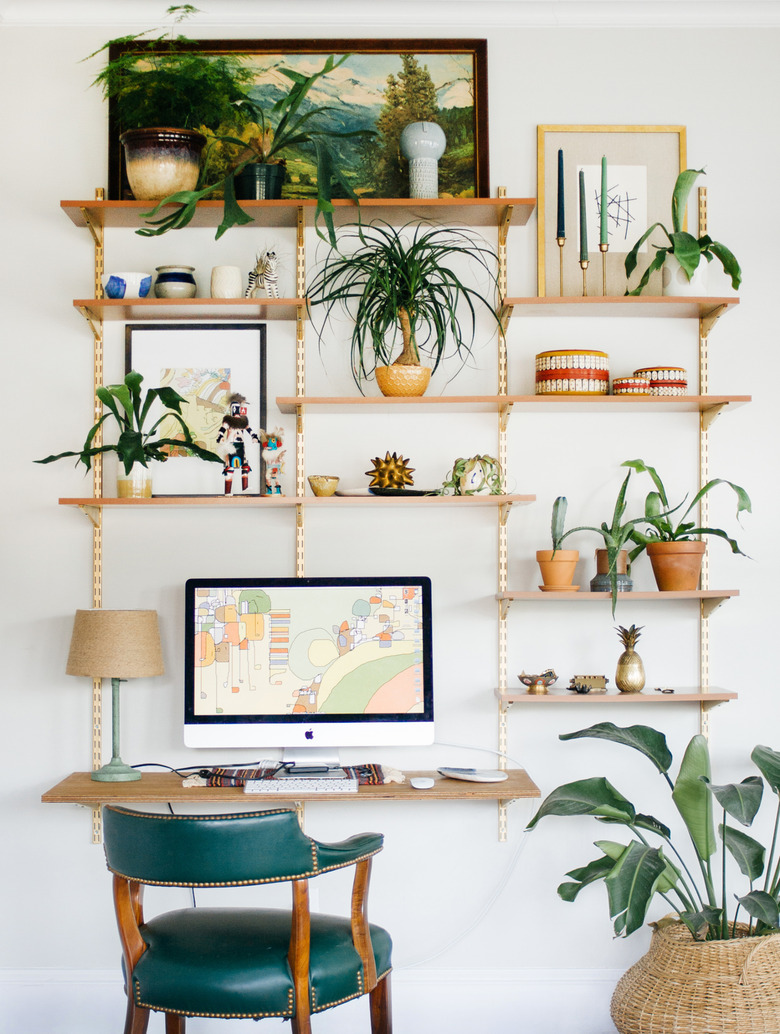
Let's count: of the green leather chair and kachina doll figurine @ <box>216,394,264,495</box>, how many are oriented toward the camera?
1

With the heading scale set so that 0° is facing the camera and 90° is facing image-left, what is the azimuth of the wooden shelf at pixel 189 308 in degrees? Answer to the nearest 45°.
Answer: approximately 0°

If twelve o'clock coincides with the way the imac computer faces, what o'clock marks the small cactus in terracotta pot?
The small cactus in terracotta pot is roughly at 9 o'clock from the imac computer.

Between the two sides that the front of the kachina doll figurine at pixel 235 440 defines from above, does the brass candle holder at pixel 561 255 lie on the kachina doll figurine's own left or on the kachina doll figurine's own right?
on the kachina doll figurine's own left

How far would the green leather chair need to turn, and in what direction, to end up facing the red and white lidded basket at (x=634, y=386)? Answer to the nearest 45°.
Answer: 0° — it already faces it

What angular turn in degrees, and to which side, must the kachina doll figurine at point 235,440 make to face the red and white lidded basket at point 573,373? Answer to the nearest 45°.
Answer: approximately 90° to its left
